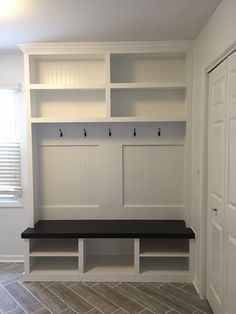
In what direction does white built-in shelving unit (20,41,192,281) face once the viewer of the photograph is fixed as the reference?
facing the viewer

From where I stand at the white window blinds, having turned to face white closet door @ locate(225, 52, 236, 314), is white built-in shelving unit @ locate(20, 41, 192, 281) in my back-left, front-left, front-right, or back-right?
front-left

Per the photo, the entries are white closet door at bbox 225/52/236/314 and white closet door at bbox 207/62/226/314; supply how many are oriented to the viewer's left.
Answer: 2

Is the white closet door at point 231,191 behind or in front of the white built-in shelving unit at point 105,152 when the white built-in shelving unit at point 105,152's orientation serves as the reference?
in front

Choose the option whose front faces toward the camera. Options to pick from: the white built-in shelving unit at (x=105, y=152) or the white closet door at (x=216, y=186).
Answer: the white built-in shelving unit

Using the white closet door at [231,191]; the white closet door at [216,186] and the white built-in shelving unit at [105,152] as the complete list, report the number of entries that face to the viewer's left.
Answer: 2

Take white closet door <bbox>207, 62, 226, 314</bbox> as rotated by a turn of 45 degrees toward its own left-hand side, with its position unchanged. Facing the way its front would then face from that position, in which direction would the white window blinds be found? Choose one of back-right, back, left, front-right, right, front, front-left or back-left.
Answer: front-right

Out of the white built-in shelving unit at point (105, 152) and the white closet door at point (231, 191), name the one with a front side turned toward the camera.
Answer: the white built-in shelving unit

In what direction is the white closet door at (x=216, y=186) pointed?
to the viewer's left

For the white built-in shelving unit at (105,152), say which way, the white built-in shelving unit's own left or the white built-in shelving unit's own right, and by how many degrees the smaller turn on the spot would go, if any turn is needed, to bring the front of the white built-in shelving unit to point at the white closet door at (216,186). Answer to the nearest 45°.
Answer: approximately 45° to the white built-in shelving unit's own left

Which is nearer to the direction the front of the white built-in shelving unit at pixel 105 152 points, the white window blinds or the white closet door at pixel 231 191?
the white closet door

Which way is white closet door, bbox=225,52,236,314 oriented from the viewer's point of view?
to the viewer's left

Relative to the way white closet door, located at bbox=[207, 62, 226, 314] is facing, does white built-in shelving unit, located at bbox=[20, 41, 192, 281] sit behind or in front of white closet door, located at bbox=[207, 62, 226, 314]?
in front
